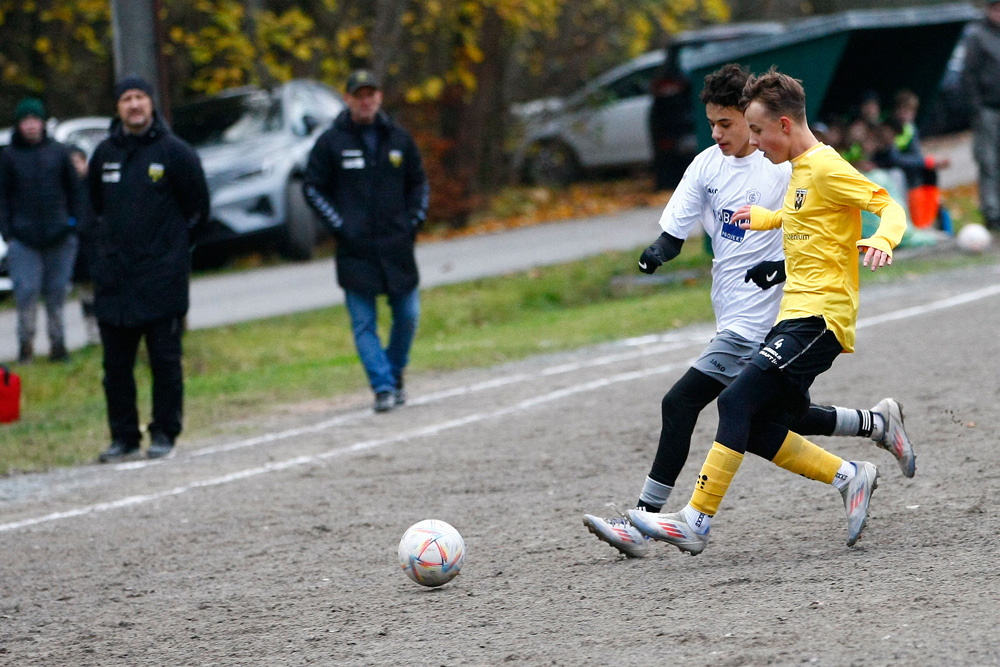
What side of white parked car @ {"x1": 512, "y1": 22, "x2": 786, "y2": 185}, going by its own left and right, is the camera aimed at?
left

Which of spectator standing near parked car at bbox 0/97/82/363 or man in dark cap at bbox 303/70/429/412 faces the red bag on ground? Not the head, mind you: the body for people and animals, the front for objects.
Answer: the spectator standing near parked car

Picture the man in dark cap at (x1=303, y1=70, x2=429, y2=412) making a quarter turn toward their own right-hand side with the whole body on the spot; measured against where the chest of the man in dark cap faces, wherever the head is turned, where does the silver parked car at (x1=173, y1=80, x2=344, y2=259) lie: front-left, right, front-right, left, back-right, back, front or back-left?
right

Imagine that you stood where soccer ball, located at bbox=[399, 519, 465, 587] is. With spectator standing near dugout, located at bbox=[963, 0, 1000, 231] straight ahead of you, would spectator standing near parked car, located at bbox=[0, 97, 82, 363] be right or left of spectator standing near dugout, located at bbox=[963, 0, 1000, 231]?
left

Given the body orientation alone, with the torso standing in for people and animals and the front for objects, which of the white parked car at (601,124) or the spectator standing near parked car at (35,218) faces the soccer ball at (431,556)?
the spectator standing near parked car

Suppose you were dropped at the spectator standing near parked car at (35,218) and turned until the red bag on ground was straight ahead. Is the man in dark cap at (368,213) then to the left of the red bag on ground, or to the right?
left
